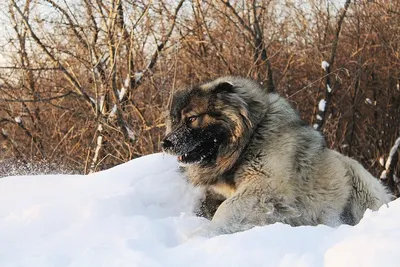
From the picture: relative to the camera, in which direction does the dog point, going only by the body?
to the viewer's left
